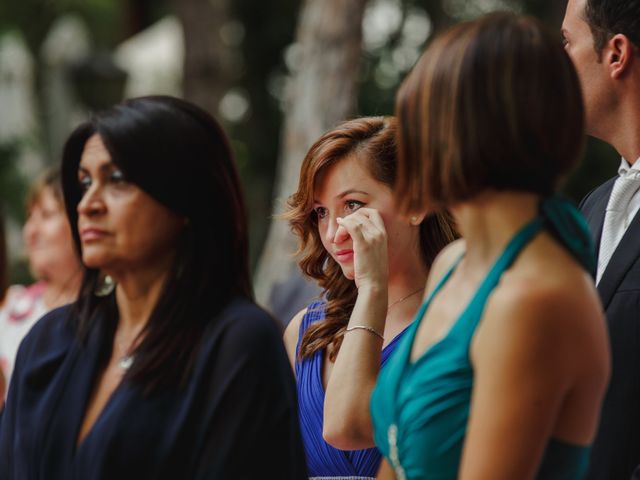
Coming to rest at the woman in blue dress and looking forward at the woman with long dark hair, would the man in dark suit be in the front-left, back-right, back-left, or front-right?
back-left

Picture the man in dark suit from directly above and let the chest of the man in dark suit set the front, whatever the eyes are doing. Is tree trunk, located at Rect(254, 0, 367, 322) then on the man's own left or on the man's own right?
on the man's own right

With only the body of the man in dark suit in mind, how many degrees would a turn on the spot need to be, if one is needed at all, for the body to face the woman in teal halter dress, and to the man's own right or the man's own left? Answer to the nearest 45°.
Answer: approximately 45° to the man's own left

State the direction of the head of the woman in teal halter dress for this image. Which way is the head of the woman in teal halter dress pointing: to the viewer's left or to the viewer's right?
to the viewer's left

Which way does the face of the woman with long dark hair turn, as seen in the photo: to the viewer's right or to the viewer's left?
to the viewer's left

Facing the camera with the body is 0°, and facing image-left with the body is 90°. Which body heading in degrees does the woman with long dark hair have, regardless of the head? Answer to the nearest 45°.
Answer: approximately 45°

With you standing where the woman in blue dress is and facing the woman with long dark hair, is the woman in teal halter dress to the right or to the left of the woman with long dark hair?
left

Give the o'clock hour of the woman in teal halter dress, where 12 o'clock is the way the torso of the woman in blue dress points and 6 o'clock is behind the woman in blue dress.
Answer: The woman in teal halter dress is roughly at 10 o'clock from the woman in blue dress.

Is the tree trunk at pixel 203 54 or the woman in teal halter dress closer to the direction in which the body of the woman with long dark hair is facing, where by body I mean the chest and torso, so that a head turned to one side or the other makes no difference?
the woman in teal halter dress

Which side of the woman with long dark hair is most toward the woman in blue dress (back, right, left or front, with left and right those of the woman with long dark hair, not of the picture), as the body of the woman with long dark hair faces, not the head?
back

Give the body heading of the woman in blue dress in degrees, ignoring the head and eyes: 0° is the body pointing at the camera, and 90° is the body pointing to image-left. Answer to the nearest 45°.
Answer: approximately 45°

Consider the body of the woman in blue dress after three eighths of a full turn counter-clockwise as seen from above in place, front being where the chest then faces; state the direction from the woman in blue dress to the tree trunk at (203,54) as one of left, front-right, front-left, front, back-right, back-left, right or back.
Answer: left

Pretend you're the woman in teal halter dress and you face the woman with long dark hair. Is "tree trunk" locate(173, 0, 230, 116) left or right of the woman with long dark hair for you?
right
